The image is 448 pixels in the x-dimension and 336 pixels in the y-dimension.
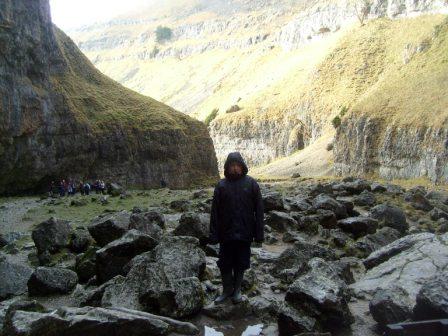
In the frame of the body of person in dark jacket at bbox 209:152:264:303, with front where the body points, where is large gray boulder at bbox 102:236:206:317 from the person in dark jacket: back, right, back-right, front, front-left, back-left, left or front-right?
right

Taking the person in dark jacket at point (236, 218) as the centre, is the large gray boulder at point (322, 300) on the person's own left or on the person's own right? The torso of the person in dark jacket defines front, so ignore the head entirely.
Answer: on the person's own left

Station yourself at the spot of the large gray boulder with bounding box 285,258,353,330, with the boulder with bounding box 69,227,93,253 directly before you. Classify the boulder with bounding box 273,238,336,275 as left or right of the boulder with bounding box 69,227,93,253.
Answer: right

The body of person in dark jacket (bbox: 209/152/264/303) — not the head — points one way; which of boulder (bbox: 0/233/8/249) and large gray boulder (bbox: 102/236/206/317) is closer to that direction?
the large gray boulder

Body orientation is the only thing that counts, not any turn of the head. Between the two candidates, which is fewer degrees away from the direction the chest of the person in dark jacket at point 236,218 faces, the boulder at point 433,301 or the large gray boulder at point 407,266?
the boulder

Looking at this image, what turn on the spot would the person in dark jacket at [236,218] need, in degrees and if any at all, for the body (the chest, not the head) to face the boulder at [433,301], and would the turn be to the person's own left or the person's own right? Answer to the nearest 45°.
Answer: approximately 45° to the person's own left

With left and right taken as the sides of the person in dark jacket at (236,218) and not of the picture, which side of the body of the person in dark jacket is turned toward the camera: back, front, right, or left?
front

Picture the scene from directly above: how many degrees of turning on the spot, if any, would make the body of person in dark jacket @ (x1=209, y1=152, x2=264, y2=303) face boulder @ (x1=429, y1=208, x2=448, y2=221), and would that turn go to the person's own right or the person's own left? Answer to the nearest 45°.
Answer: approximately 135° to the person's own left

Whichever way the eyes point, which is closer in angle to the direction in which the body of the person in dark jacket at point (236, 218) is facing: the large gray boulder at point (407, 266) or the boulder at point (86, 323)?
the boulder

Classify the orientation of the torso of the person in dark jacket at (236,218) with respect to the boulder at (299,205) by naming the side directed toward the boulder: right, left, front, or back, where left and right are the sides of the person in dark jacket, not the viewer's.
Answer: back
